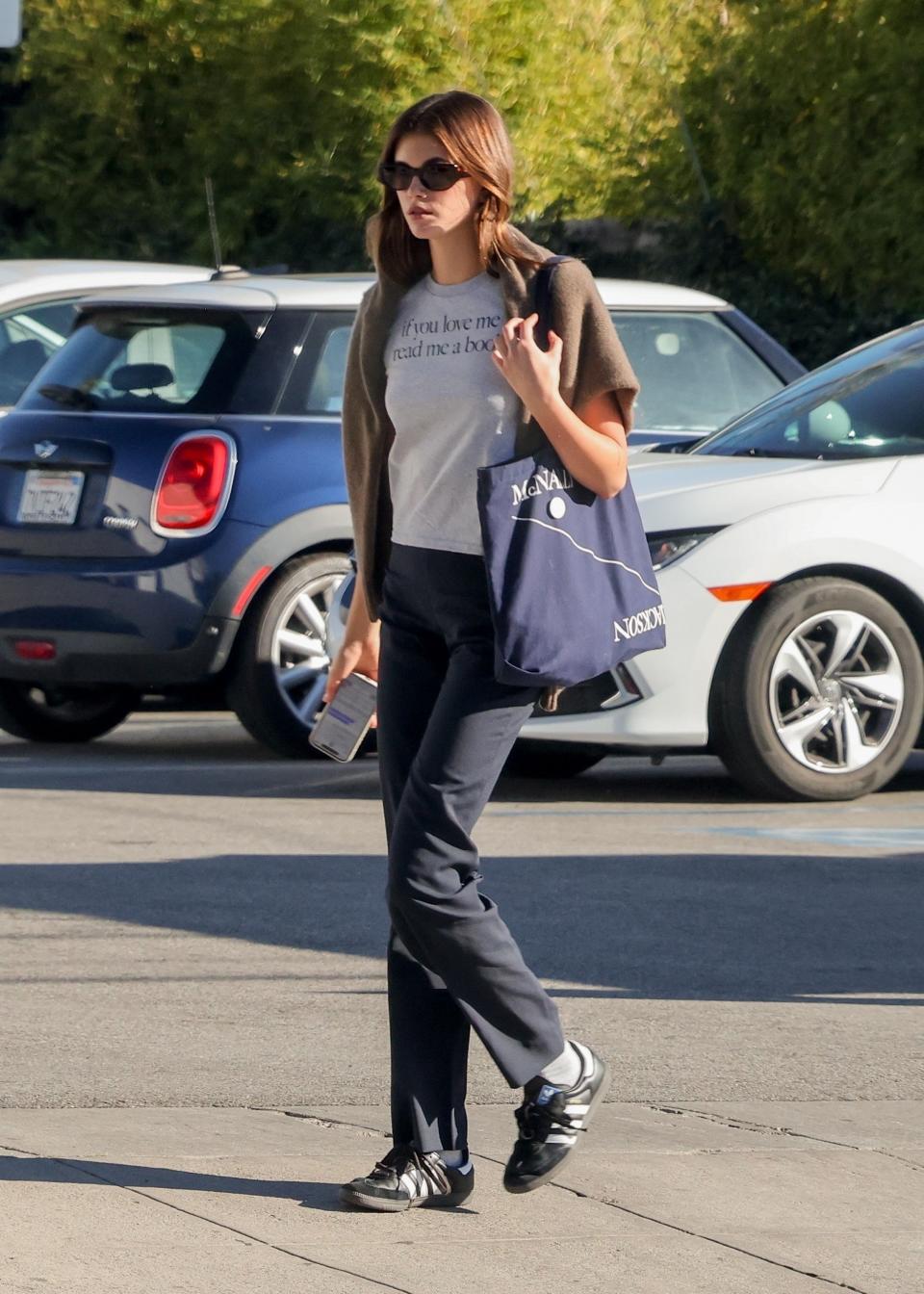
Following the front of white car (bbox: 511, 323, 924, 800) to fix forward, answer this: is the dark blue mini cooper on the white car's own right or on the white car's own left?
on the white car's own right

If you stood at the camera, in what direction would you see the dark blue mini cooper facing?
facing away from the viewer and to the right of the viewer

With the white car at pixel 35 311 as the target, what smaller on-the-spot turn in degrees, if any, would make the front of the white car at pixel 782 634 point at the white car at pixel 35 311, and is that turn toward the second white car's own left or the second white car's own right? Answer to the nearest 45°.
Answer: approximately 90° to the second white car's own right

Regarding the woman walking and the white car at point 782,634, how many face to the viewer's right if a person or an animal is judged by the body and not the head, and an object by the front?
0

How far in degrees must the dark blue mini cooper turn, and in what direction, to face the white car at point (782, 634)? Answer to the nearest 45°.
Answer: approximately 90° to its right

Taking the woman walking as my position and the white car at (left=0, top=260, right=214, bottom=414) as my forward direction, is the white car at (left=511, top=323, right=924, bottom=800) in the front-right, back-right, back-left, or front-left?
front-right

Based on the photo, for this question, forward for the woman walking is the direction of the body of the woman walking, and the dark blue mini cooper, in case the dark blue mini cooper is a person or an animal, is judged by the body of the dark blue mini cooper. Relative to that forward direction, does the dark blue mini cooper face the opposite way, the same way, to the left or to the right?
the opposite way

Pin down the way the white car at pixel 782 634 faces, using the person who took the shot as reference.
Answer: facing the viewer and to the left of the viewer

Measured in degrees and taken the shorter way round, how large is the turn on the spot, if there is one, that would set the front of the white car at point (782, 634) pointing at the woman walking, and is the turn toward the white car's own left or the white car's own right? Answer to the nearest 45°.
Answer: approximately 45° to the white car's own left

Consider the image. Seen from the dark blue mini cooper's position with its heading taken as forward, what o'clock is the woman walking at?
The woman walking is roughly at 4 o'clock from the dark blue mini cooper.

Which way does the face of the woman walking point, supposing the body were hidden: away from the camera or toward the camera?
toward the camera

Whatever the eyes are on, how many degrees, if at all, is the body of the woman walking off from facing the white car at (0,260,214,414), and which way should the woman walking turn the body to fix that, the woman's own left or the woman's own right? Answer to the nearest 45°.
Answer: approximately 135° to the woman's own right

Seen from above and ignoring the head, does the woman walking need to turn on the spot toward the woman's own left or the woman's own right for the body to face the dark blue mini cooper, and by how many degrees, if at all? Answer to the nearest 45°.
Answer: approximately 135° to the woman's own right

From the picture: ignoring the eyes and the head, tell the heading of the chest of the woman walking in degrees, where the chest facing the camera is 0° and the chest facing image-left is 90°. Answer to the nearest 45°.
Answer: approximately 45°

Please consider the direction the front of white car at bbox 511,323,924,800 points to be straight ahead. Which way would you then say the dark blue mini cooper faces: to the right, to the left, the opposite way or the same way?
the opposite way
